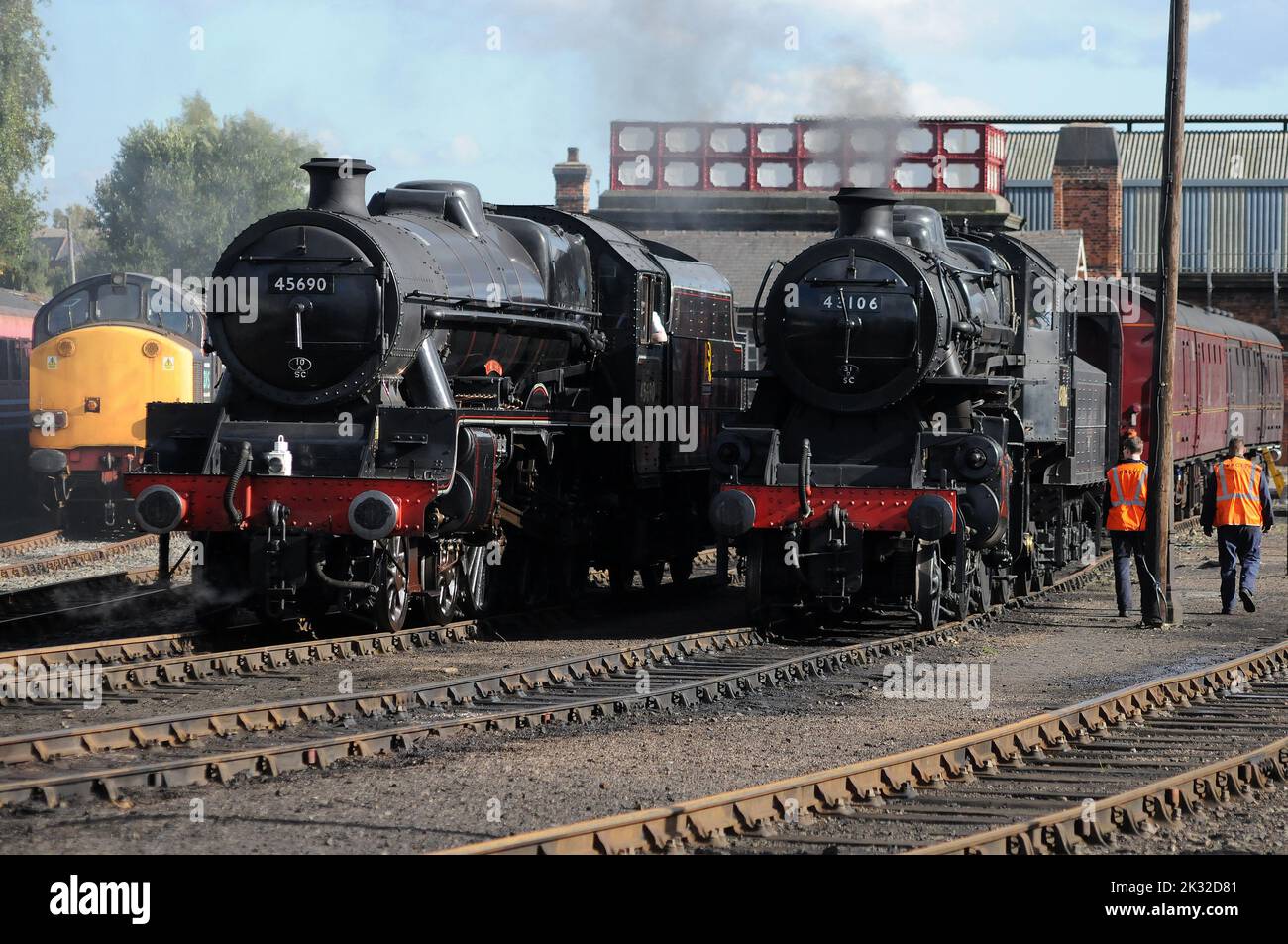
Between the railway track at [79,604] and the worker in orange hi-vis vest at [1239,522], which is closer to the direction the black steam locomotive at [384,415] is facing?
the railway track

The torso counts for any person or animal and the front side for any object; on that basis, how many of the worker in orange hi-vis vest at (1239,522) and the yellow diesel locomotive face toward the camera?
1

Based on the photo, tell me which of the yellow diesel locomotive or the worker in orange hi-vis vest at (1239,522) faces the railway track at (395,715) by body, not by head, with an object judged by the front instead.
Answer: the yellow diesel locomotive

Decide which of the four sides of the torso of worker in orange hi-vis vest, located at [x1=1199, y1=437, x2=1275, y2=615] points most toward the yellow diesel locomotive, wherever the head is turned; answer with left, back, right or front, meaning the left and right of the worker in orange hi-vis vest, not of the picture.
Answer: left

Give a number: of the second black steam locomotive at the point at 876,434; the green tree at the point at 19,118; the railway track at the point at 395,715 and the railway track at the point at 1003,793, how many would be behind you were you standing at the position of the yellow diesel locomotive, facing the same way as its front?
1

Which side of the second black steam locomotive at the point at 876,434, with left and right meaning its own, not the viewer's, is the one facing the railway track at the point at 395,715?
front

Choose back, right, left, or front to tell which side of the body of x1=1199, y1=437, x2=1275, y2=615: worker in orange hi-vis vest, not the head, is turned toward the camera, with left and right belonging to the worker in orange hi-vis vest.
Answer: back

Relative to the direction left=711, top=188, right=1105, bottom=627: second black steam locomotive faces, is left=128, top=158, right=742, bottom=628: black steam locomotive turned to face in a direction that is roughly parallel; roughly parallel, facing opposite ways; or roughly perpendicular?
roughly parallel

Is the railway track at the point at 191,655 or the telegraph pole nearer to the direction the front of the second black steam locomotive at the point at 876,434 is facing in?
the railway track

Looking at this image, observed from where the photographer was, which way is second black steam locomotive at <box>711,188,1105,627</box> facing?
facing the viewer and to the left of the viewer

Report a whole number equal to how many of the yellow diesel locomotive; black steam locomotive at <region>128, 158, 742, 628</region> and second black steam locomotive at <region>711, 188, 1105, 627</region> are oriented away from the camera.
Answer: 0

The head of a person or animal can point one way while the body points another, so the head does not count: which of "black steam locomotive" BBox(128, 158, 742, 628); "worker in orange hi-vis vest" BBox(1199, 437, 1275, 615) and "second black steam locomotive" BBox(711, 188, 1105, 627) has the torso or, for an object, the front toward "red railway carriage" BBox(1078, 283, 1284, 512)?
the worker in orange hi-vis vest

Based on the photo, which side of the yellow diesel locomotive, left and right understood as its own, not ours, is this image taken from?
front

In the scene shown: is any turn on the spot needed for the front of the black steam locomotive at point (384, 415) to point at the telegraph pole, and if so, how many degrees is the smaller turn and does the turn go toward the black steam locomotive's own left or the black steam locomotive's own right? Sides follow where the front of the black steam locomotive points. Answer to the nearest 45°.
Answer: approximately 135° to the black steam locomotive's own left

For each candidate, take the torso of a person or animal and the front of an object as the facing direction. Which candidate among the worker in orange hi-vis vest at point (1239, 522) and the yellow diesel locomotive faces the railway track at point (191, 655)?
the yellow diesel locomotive

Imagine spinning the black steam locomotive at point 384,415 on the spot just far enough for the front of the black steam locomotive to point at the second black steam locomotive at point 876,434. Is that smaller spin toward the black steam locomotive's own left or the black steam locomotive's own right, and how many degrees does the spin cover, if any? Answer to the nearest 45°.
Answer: approximately 135° to the black steam locomotive's own left

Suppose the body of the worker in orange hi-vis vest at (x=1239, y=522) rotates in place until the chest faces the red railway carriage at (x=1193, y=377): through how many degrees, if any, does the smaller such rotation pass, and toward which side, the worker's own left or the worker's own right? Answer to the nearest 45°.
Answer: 0° — they already face it

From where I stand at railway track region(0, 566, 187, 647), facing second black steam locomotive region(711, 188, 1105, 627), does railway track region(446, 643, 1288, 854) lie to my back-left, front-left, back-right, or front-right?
front-right

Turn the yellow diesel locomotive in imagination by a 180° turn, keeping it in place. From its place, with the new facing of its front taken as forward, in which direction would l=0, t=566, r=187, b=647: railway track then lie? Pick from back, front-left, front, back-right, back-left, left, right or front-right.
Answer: back

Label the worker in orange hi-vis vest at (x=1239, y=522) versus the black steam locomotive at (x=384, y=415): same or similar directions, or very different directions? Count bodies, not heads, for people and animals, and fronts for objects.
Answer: very different directions

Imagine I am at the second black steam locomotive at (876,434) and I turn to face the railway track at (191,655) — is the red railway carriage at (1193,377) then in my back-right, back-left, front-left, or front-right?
back-right
